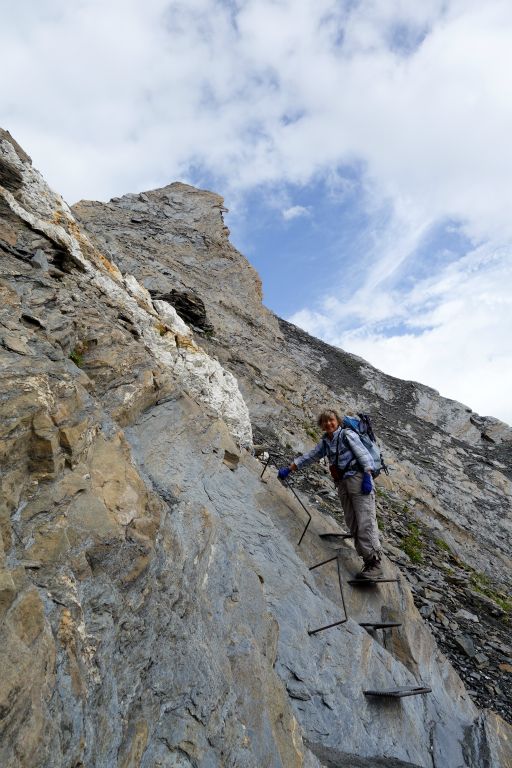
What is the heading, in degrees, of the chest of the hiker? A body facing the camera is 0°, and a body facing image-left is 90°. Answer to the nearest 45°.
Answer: approximately 45°

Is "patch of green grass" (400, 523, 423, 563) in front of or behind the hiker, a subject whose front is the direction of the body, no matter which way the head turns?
behind
